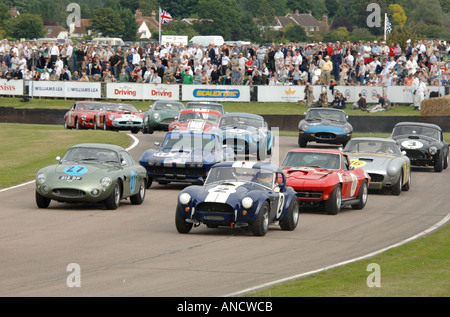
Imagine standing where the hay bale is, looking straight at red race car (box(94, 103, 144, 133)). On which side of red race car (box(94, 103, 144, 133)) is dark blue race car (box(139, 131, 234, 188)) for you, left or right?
left

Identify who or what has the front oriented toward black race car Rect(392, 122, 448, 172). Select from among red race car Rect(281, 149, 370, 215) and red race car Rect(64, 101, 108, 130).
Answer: red race car Rect(64, 101, 108, 130)

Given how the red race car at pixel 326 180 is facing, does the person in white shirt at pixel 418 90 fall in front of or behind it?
behind

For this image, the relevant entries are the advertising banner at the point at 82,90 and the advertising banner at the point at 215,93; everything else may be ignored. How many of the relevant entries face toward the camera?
2

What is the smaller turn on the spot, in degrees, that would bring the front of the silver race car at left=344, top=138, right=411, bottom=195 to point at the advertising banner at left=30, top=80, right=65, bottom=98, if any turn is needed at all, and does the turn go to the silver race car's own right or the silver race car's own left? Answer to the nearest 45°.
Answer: approximately 90° to the silver race car's own right

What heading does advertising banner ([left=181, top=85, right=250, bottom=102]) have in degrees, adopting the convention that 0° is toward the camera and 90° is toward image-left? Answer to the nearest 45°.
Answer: approximately 0°

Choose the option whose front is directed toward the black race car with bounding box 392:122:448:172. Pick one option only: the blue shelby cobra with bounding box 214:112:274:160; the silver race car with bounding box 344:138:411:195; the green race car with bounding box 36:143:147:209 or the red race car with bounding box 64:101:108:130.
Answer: the red race car

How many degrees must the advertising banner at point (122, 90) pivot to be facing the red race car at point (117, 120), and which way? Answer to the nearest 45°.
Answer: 0° — it already faces it

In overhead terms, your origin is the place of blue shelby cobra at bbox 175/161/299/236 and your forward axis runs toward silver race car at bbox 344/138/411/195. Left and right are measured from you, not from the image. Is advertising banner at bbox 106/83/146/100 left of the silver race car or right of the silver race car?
left

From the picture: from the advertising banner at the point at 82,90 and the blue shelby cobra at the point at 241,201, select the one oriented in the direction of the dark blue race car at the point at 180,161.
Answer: the advertising banner

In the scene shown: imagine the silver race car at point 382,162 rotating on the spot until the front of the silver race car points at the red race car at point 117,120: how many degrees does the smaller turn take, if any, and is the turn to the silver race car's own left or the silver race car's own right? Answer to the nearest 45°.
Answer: approximately 90° to the silver race car's own right

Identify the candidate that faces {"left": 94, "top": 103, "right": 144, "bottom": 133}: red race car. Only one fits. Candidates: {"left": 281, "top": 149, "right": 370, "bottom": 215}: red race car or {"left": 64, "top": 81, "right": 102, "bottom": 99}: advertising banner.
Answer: the advertising banner

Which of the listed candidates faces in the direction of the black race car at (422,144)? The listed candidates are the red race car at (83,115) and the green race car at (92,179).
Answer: the red race car

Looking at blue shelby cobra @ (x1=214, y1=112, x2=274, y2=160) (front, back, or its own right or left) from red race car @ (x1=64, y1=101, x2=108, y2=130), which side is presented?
back

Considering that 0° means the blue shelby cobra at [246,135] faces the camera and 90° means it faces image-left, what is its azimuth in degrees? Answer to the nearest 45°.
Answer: approximately 45°
